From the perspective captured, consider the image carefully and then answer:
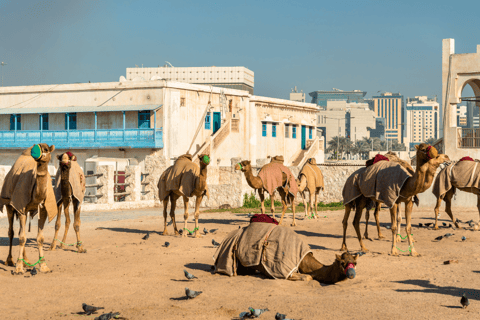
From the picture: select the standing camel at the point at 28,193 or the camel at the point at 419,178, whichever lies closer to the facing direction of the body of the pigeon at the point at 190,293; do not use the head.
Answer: the standing camel

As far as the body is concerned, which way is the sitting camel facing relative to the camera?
to the viewer's right

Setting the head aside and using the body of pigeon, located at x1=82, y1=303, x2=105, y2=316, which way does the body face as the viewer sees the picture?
to the viewer's left

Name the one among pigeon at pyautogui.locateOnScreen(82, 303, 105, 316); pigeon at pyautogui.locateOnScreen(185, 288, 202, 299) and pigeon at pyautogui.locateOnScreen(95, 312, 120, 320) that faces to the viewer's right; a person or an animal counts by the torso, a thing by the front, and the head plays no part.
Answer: pigeon at pyautogui.locateOnScreen(95, 312, 120, 320)

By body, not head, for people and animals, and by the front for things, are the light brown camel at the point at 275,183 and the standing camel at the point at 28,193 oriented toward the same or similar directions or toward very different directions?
very different directions

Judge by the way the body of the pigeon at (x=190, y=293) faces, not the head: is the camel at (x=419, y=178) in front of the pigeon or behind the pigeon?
behind

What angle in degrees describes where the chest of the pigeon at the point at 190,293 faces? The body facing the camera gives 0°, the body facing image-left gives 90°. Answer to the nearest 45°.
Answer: approximately 90°

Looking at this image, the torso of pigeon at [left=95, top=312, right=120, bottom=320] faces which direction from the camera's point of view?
to the viewer's right

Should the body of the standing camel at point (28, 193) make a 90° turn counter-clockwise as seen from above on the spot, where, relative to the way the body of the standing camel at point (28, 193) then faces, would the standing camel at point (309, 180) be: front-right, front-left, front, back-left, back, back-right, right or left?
front

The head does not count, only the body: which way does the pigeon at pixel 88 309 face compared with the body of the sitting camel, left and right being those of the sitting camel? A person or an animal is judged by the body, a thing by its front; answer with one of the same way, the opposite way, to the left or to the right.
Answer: the opposite way
